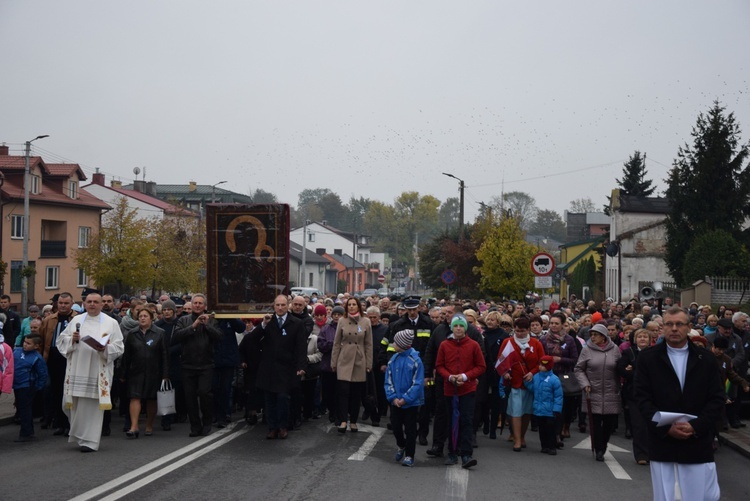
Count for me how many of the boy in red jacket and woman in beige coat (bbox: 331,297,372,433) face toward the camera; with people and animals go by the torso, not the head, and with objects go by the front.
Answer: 2

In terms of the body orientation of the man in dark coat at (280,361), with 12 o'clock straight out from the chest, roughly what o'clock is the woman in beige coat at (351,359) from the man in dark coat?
The woman in beige coat is roughly at 8 o'clock from the man in dark coat.

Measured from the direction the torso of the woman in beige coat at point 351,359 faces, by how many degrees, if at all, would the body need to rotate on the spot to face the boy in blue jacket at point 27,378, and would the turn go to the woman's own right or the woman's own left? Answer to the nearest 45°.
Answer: approximately 90° to the woman's own right

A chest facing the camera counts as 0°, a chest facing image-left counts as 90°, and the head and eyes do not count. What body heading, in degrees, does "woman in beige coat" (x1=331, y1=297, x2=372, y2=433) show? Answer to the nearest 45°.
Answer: approximately 0°

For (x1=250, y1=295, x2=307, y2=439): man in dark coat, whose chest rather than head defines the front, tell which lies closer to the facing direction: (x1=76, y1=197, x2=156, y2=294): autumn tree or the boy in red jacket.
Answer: the boy in red jacket

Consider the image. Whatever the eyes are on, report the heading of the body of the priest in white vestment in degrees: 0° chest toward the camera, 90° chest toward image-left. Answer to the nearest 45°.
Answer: approximately 0°

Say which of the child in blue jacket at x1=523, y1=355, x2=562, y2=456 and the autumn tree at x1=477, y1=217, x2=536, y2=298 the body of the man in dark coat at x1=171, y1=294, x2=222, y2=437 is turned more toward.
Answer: the child in blue jacket

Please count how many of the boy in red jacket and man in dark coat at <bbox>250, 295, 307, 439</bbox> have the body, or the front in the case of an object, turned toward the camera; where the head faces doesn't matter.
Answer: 2

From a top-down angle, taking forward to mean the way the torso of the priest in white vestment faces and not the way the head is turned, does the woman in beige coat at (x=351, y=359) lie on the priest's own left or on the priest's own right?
on the priest's own left

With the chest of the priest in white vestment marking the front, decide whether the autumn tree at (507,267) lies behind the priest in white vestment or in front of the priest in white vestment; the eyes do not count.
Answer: behind
